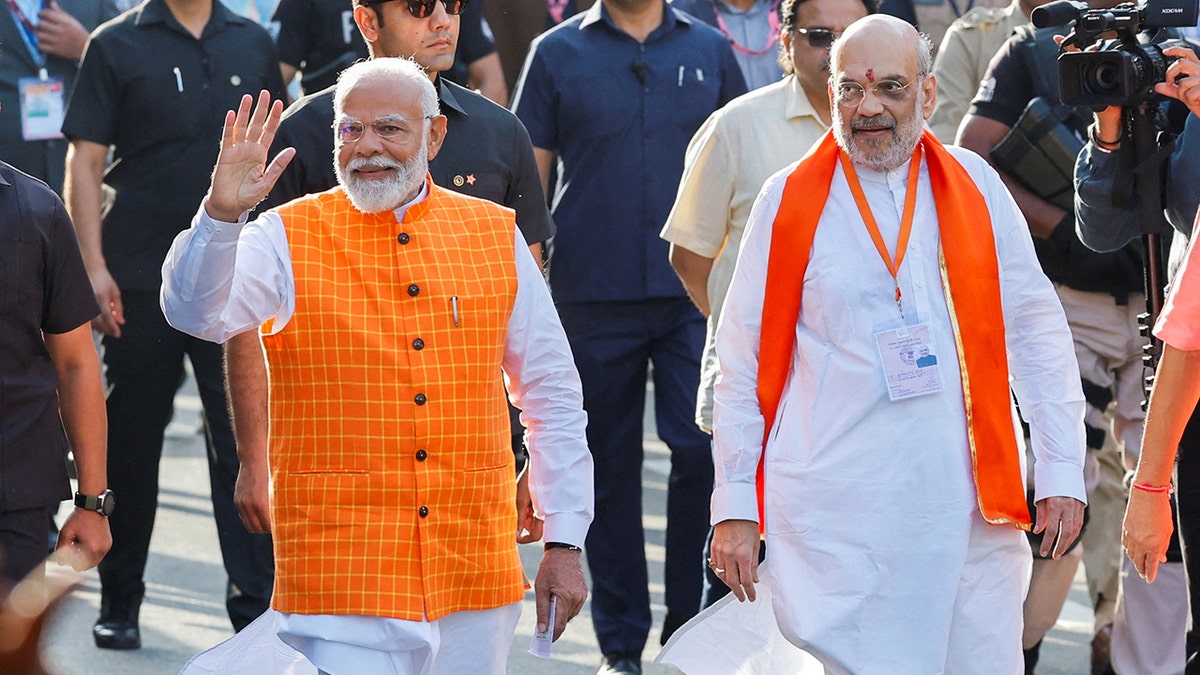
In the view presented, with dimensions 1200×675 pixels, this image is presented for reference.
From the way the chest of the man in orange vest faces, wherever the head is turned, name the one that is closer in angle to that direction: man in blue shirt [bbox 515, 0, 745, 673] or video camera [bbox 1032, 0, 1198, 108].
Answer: the video camera

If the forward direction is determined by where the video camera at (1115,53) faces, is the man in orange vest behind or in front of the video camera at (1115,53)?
in front

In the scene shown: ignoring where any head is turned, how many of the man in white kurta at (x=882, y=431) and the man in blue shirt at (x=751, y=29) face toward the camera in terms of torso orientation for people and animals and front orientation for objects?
2
